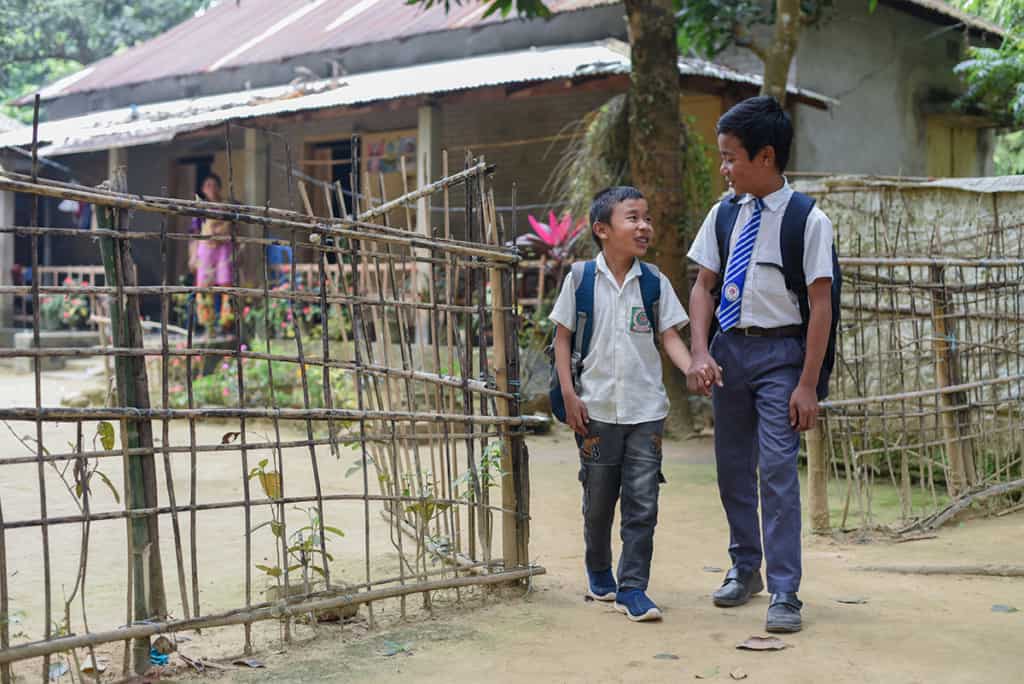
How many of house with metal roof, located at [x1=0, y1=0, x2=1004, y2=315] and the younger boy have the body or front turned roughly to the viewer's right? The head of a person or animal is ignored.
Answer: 0

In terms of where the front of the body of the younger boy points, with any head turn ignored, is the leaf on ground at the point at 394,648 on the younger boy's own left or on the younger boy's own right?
on the younger boy's own right

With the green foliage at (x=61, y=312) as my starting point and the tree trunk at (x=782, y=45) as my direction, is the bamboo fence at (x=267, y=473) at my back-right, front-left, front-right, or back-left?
front-right

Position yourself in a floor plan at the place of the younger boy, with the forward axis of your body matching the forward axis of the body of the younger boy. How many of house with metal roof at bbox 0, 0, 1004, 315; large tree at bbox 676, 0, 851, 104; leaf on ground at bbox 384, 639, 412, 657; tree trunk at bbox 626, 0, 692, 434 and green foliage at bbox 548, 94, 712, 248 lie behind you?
4

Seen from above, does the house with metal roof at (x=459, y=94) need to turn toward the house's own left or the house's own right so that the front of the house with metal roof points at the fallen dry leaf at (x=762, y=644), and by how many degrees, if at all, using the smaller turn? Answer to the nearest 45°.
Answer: approximately 45° to the house's own left

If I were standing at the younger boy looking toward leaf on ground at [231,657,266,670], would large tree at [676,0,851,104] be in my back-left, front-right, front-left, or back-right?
back-right

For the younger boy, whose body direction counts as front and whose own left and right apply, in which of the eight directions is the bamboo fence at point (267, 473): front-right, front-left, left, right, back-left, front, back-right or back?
right

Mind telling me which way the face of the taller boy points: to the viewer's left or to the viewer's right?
to the viewer's left

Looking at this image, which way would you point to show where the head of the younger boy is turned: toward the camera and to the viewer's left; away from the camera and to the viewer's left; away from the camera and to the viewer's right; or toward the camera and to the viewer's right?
toward the camera and to the viewer's right

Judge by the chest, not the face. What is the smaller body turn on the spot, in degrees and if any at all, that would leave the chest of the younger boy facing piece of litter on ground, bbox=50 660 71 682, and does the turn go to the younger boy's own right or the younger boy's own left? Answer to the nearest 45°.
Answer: approximately 90° to the younger boy's own right

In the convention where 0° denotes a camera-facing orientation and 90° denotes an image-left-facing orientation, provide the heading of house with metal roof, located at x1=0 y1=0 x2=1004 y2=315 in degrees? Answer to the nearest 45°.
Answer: approximately 45°

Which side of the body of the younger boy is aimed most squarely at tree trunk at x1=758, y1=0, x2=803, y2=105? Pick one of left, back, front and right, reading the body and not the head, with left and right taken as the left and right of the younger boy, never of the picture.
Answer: back

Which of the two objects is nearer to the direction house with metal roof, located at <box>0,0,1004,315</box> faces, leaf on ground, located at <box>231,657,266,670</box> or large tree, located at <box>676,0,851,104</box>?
the leaf on ground

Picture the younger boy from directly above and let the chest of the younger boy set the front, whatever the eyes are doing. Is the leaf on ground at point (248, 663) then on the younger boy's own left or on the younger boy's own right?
on the younger boy's own right

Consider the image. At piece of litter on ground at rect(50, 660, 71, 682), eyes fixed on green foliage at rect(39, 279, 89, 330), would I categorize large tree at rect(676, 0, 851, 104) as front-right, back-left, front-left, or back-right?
front-right

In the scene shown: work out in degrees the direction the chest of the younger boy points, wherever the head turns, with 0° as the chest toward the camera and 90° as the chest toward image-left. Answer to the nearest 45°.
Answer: approximately 0°
